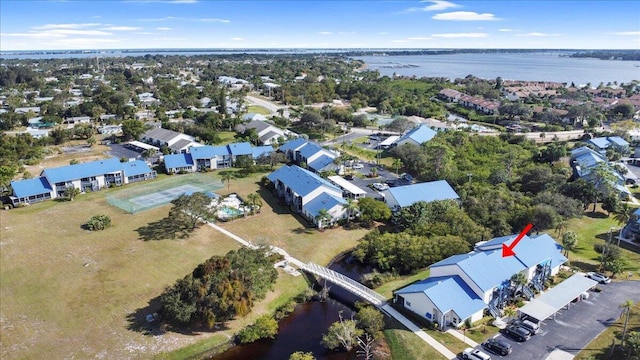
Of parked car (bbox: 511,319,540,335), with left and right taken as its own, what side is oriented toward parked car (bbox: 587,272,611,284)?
right

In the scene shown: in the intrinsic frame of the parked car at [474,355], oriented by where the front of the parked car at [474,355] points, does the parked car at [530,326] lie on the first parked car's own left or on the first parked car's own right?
on the first parked car's own right

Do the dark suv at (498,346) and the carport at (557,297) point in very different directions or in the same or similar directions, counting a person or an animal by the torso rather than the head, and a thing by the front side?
very different directions

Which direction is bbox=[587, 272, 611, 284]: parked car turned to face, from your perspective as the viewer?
facing away from the viewer and to the left of the viewer

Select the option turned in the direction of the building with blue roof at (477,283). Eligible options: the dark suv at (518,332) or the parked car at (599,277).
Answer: the dark suv

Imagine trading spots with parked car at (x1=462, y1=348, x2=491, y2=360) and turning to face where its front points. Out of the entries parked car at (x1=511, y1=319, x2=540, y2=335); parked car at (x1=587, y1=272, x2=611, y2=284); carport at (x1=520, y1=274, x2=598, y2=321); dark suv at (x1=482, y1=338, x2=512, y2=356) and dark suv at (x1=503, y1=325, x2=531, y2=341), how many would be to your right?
5

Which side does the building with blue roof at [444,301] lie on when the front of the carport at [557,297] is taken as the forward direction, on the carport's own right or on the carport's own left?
on the carport's own right

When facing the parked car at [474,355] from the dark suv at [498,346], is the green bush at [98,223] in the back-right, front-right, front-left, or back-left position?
front-right

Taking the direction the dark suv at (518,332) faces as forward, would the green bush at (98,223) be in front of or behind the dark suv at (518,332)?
in front

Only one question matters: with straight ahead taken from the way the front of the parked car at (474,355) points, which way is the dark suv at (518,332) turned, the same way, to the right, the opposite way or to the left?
the same way

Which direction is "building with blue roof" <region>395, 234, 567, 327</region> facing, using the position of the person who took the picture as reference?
facing the viewer and to the right of the viewer

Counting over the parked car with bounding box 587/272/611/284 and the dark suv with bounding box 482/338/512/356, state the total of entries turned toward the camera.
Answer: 0

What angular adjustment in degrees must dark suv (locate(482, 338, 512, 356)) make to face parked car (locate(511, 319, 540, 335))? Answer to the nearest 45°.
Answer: approximately 90° to its right

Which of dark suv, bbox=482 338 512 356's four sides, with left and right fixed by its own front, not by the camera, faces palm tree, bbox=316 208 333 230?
front

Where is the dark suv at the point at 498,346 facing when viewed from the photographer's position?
facing away from the viewer and to the left of the viewer

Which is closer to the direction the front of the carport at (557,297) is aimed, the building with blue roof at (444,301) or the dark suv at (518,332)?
the dark suv
